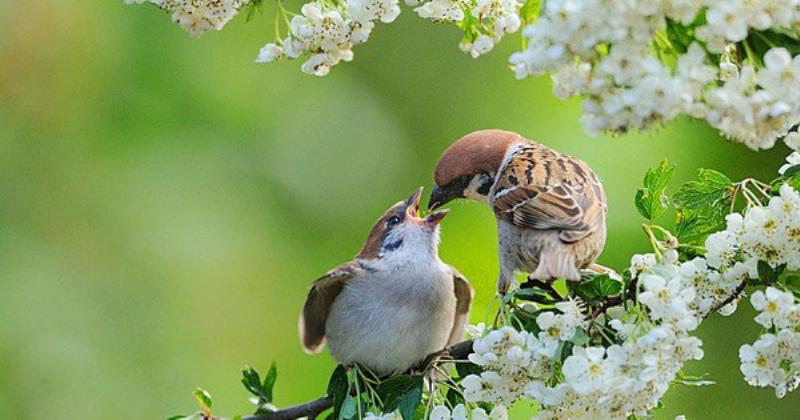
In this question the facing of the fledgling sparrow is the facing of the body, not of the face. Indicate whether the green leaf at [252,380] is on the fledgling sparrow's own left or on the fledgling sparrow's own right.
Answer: on the fledgling sparrow's own right

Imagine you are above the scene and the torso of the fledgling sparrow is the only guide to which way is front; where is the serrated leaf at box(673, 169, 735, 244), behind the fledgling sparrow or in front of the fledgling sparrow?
in front
